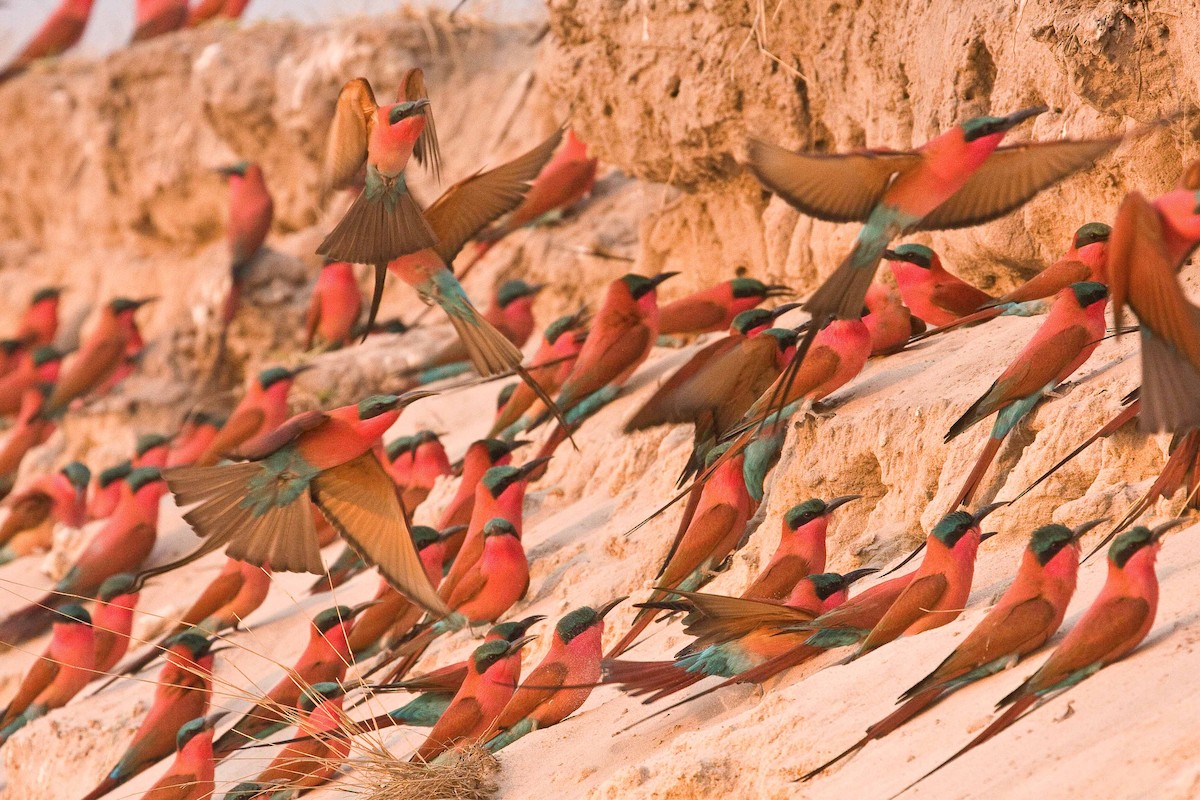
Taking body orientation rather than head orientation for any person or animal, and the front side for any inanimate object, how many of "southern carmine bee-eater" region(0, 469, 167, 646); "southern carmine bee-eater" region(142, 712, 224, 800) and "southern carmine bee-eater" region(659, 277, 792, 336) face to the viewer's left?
0

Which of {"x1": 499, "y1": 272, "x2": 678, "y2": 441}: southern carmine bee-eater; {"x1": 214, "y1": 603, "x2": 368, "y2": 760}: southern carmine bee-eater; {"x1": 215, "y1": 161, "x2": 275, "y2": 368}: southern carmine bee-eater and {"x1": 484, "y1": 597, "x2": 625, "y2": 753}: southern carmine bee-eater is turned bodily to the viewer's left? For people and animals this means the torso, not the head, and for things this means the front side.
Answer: {"x1": 215, "y1": 161, "x2": 275, "y2": 368}: southern carmine bee-eater

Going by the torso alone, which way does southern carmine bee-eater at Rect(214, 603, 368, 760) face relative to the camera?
to the viewer's right

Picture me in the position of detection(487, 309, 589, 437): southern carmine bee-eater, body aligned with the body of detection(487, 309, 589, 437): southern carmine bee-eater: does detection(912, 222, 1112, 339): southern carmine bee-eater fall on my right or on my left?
on my right

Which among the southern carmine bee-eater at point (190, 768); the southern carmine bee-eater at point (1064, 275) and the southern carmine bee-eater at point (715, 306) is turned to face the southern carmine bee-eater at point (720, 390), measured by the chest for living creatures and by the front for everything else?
the southern carmine bee-eater at point (190, 768)

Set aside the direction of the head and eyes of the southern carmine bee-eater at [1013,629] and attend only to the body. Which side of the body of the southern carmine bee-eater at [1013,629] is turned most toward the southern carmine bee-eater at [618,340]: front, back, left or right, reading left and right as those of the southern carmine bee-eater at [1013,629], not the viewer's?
left

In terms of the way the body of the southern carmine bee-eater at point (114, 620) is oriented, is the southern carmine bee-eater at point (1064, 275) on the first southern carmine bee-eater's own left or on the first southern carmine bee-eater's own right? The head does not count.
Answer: on the first southern carmine bee-eater's own left

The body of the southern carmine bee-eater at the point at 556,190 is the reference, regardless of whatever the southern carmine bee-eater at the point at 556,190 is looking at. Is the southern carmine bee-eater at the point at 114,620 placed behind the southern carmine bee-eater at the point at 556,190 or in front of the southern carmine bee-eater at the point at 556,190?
behind

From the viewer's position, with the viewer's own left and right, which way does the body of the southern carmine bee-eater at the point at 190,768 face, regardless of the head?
facing to the right of the viewer

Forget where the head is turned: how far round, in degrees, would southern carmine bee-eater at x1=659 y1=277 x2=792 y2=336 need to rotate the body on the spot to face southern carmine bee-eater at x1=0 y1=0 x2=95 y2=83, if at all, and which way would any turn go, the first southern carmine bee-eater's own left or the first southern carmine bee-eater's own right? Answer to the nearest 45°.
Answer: approximately 135° to the first southern carmine bee-eater's own left

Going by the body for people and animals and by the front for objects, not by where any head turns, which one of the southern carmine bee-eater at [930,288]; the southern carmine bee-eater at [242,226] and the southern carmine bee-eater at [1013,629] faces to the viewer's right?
the southern carmine bee-eater at [1013,629]

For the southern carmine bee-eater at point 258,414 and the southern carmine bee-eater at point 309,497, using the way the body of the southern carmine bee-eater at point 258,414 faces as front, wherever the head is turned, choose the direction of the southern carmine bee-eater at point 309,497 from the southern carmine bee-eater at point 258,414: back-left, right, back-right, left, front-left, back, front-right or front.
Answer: right

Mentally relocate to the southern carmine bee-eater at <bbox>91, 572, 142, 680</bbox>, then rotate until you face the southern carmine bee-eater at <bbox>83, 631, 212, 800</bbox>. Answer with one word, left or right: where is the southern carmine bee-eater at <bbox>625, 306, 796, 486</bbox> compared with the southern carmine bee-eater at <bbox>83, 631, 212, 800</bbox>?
left

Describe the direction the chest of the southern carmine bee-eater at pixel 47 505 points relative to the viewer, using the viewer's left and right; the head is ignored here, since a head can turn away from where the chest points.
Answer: facing to the right of the viewer

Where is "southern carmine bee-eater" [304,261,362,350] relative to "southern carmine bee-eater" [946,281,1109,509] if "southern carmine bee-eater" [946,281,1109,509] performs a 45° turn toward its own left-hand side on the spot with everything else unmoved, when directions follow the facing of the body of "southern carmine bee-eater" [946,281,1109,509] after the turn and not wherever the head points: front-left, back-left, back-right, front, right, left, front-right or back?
left

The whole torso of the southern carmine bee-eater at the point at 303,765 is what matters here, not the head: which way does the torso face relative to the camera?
to the viewer's right
